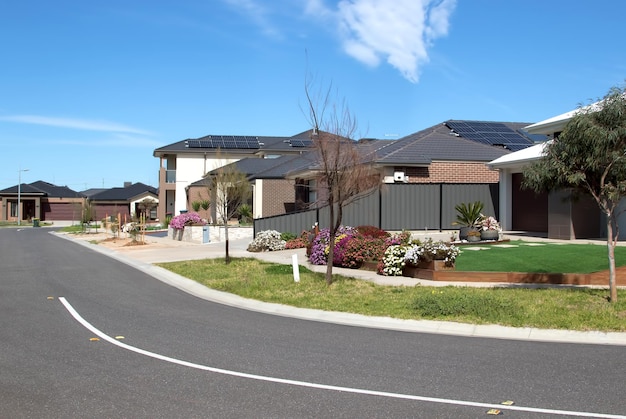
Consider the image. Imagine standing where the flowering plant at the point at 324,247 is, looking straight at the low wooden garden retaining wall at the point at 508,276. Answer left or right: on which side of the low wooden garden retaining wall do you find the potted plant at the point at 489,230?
left

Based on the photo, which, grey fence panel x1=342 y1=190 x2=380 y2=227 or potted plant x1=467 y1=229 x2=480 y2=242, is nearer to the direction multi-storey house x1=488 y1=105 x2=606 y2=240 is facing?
the potted plant

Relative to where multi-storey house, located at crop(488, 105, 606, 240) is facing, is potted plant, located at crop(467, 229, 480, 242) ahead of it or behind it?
ahead

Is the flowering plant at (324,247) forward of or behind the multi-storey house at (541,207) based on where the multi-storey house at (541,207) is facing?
forward

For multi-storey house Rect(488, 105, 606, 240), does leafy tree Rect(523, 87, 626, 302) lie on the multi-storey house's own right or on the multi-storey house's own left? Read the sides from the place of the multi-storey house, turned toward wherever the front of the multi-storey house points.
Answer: on the multi-storey house's own left

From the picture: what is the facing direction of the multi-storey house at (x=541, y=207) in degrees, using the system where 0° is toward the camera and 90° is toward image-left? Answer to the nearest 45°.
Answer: approximately 45°

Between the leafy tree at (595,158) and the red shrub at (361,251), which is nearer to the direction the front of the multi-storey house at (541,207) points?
the red shrub
